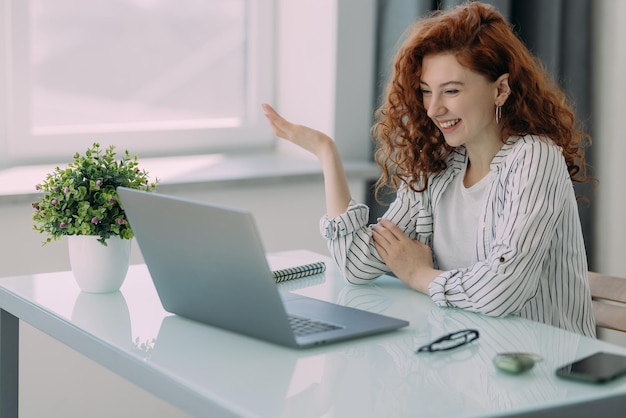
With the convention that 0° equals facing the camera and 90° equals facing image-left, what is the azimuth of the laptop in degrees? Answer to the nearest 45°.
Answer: approximately 225°

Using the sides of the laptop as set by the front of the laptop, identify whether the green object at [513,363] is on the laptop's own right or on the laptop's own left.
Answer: on the laptop's own right

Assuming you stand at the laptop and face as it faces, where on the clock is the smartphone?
The smartphone is roughly at 2 o'clock from the laptop.

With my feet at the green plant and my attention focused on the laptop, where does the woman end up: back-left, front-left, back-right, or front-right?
front-left

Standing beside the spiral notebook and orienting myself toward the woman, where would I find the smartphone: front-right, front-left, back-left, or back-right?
front-right

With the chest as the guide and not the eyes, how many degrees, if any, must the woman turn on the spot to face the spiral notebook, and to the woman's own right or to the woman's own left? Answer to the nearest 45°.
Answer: approximately 45° to the woman's own right

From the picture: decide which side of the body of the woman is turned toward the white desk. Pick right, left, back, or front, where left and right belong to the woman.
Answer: front

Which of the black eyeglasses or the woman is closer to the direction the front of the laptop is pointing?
the woman

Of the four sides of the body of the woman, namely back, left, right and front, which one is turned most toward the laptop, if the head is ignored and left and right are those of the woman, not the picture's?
front

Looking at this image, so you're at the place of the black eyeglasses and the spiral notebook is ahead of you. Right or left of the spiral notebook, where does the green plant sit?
left

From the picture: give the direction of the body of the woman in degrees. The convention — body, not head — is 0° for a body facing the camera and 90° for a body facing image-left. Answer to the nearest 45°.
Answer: approximately 45°

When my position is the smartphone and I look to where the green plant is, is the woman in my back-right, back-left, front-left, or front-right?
front-right

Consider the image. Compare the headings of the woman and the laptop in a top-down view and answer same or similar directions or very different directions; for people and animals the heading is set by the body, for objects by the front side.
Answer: very different directions
